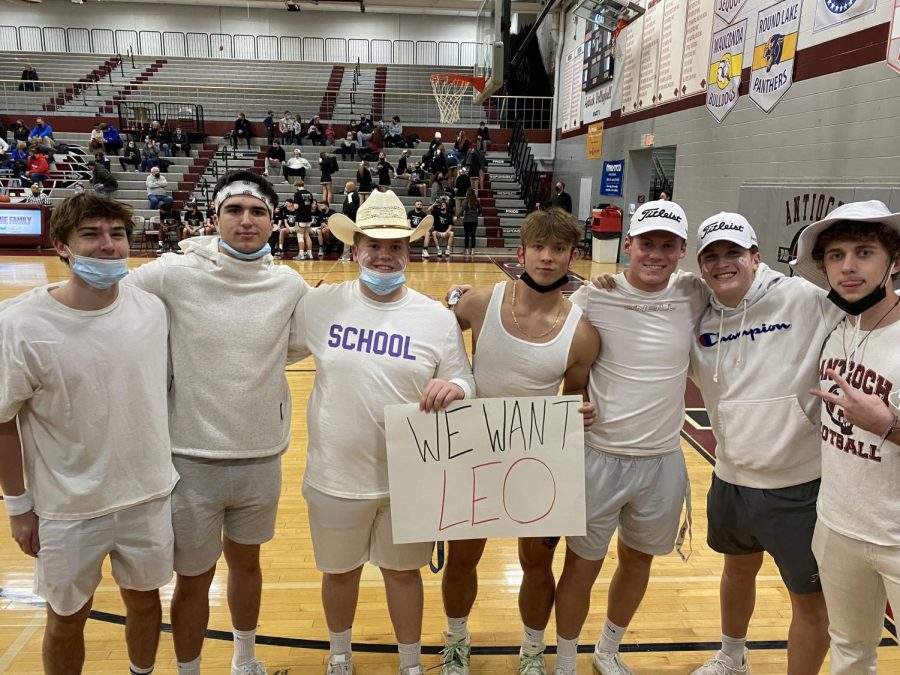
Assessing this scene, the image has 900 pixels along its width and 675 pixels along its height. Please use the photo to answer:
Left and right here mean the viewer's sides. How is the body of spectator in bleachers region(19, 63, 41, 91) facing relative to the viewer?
facing the viewer

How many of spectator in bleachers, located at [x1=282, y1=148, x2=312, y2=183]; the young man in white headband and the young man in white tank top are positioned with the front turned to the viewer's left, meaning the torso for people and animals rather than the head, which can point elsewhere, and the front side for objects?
0

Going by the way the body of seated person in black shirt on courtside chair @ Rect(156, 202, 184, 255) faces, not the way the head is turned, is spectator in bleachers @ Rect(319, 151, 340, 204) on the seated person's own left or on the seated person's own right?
on the seated person's own left

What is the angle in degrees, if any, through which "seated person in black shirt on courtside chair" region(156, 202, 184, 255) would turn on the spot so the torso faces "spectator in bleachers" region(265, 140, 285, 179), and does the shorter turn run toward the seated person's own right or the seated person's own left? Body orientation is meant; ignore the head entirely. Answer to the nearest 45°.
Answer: approximately 135° to the seated person's own left

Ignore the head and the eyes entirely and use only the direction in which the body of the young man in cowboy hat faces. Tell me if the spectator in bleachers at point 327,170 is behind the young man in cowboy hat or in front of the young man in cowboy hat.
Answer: behind

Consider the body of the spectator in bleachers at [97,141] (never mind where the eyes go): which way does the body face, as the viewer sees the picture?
toward the camera

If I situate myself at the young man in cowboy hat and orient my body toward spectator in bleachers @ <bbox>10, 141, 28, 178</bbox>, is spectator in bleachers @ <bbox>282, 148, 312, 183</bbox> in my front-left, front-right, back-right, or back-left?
front-right

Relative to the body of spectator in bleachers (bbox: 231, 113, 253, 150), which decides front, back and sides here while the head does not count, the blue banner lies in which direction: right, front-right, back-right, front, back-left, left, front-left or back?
front-left

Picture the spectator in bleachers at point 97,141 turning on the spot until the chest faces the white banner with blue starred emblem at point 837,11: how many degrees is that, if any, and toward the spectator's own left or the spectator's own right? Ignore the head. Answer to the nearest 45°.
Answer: approximately 45° to the spectator's own left

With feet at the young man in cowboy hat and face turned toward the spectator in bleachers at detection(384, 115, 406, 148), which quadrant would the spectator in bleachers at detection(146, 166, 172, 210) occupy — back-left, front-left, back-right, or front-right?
front-left

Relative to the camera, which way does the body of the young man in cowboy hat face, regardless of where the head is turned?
toward the camera
